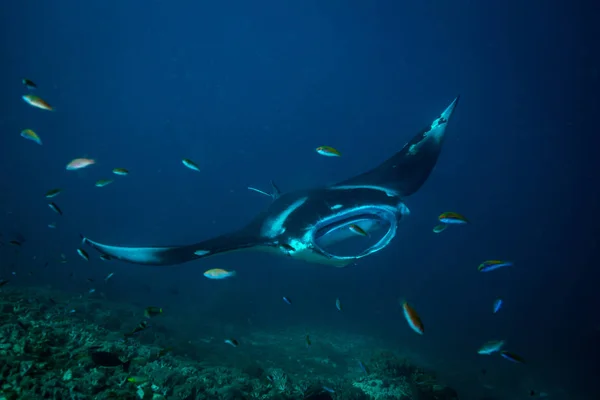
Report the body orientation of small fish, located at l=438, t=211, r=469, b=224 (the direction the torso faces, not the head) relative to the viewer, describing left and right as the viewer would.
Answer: facing to the left of the viewer

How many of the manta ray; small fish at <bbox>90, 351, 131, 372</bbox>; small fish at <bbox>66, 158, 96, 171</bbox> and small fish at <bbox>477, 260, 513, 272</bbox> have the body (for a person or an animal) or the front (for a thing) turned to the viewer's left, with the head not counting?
3

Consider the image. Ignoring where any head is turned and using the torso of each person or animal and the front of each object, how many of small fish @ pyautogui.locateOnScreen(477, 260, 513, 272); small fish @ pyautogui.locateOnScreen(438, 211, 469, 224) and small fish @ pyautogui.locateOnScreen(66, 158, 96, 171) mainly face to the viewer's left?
3

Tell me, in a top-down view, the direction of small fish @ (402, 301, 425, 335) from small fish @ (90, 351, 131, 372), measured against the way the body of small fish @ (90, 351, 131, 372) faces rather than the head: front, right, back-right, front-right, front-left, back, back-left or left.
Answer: back

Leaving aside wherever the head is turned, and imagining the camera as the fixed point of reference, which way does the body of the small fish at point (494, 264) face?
to the viewer's left

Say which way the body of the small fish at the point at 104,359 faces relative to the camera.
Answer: to the viewer's left

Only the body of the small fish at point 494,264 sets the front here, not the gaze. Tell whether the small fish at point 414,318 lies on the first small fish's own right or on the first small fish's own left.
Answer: on the first small fish's own left

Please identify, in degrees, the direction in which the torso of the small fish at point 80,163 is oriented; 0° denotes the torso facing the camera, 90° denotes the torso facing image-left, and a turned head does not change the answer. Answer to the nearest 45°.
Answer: approximately 90°

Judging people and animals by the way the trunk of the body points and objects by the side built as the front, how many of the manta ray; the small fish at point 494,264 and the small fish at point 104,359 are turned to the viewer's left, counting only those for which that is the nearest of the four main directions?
2

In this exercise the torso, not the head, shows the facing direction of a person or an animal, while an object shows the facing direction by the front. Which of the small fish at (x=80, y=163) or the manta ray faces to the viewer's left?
the small fish

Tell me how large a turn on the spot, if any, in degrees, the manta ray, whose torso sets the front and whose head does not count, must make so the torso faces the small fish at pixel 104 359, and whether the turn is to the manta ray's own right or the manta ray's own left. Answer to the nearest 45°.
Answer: approximately 90° to the manta ray's own right
